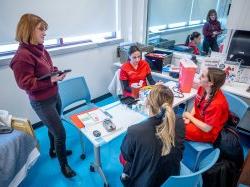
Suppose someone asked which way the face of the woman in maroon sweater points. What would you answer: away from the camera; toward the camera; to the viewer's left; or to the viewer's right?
to the viewer's right

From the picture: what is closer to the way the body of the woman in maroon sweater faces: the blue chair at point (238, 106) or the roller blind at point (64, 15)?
the blue chair

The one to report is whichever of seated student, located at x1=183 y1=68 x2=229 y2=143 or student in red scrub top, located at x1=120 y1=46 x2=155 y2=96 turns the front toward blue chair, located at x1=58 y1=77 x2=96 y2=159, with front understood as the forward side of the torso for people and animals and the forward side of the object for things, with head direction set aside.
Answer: the seated student

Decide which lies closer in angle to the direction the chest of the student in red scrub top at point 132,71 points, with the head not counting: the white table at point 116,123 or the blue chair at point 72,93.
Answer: the white table

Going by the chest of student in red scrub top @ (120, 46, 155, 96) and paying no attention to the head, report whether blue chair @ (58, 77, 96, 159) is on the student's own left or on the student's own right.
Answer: on the student's own right

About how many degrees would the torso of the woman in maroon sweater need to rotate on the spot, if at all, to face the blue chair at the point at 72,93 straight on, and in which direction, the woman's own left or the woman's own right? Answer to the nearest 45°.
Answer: approximately 45° to the woman's own left

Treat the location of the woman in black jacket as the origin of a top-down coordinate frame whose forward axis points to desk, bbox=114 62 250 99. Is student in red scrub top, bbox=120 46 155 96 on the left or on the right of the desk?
left

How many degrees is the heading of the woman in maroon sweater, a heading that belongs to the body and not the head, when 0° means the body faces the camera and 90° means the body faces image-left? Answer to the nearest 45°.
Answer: approximately 270°

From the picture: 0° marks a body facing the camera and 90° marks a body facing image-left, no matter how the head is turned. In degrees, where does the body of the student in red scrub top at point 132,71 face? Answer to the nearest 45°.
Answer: approximately 315°

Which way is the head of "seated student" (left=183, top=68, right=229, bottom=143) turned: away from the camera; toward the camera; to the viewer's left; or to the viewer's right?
to the viewer's left

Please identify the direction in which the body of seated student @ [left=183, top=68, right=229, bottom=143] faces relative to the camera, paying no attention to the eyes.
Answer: to the viewer's left
